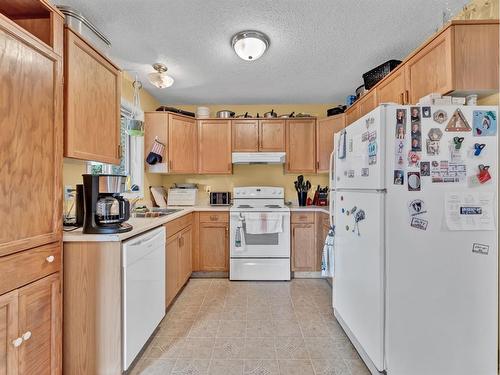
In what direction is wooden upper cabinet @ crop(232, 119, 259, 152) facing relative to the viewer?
toward the camera

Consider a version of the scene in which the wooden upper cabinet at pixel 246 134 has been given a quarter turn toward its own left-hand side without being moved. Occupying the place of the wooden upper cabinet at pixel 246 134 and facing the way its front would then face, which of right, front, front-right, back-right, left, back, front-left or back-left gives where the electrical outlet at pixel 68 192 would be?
back-right

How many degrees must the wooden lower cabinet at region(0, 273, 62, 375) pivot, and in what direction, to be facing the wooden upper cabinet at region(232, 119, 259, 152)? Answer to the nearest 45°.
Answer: approximately 90° to its left

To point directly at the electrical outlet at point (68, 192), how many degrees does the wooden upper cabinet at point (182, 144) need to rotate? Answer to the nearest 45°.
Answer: approximately 90° to its right

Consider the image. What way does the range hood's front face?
toward the camera

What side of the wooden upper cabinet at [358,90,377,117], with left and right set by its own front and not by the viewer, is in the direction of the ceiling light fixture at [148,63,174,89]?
front

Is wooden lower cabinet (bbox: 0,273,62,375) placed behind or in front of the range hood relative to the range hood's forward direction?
in front

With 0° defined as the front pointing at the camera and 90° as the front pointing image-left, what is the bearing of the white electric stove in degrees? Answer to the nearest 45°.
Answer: approximately 0°

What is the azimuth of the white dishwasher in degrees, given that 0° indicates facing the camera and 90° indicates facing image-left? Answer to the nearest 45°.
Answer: approximately 315°

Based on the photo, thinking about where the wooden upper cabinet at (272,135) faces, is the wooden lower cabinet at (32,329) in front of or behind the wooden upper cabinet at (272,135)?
in front

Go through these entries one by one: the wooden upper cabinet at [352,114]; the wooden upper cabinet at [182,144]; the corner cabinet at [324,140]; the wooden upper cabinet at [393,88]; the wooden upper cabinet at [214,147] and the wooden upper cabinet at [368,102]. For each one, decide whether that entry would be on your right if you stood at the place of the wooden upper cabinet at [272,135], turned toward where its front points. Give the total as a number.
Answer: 2

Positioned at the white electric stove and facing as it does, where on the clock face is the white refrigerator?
The white refrigerator is roughly at 11 o'clock from the white electric stove.

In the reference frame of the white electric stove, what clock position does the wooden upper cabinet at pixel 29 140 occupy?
The wooden upper cabinet is roughly at 1 o'clock from the white electric stove.

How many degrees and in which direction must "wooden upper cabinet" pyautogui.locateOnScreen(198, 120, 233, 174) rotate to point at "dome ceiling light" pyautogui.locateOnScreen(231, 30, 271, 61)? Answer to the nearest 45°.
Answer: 0° — it already faces it

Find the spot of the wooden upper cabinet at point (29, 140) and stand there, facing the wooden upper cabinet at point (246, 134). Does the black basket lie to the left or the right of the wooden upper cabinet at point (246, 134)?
right

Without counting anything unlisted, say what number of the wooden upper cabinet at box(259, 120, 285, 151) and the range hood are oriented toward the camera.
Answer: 2

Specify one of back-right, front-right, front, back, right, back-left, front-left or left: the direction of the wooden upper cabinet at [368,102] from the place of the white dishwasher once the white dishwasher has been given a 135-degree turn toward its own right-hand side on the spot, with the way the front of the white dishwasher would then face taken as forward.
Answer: back
